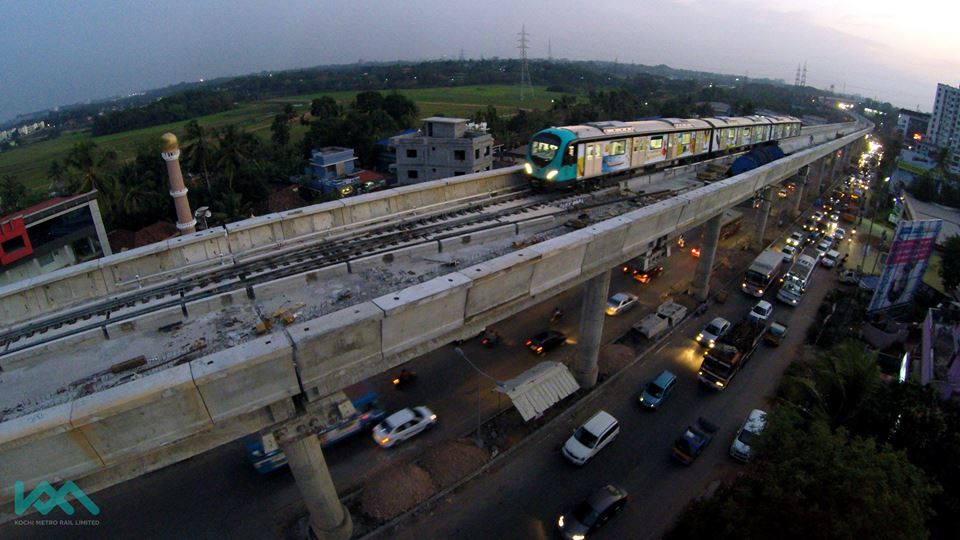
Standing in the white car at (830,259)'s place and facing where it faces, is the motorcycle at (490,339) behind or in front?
in front

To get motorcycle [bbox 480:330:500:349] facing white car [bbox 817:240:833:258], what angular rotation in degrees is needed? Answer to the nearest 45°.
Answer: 0° — it already faces it

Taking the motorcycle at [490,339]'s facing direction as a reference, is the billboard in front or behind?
in front

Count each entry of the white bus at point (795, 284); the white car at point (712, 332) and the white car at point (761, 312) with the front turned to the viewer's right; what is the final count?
0

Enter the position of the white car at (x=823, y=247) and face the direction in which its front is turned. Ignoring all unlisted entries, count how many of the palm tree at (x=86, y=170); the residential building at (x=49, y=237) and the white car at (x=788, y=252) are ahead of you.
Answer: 3

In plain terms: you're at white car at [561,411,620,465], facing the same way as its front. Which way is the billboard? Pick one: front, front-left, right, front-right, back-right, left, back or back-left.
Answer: back

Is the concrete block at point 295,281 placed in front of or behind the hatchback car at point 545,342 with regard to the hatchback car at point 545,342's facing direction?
behind

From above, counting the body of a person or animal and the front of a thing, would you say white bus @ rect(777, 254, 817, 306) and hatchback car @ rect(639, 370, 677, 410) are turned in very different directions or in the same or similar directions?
same or similar directions

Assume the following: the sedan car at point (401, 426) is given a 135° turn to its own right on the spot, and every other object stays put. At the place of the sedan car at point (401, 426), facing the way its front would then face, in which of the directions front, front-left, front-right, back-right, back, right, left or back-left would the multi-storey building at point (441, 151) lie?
back

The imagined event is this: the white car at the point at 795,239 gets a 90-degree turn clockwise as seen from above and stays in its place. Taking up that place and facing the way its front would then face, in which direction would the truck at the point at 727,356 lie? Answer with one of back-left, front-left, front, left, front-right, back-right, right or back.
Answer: back-left

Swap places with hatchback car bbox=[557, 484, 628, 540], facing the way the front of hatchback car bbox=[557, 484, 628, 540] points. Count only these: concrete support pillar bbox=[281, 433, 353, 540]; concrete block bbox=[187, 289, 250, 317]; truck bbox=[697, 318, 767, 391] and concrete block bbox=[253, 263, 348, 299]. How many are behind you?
1

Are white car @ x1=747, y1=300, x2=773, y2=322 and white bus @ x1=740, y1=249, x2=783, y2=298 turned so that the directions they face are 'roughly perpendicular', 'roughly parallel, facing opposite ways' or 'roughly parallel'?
roughly parallel

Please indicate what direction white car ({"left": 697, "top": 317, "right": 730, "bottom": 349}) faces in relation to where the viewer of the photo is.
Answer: facing the viewer and to the left of the viewer

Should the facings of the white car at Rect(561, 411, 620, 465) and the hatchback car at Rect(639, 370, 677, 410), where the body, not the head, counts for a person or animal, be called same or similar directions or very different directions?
same or similar directions

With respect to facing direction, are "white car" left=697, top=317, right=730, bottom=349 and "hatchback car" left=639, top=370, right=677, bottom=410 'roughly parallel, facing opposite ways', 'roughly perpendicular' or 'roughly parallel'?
roughly parallel

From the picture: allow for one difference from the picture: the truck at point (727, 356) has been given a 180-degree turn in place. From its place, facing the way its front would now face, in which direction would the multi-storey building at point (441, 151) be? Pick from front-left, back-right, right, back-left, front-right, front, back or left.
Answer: left

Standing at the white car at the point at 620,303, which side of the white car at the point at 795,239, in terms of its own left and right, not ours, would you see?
front
